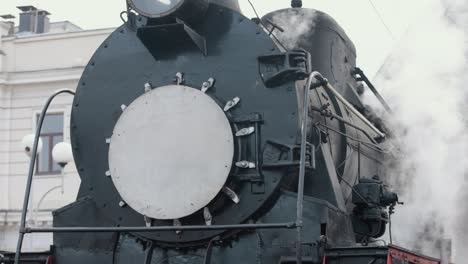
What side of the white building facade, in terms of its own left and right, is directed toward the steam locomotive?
front

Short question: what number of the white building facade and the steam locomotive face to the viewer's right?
0

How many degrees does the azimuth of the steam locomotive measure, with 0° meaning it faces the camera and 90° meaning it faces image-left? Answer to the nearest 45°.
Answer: approximately 45°

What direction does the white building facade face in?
toward the camera

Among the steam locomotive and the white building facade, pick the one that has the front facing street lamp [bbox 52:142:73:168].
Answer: the white building facade

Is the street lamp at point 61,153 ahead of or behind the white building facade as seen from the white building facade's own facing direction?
ahead
